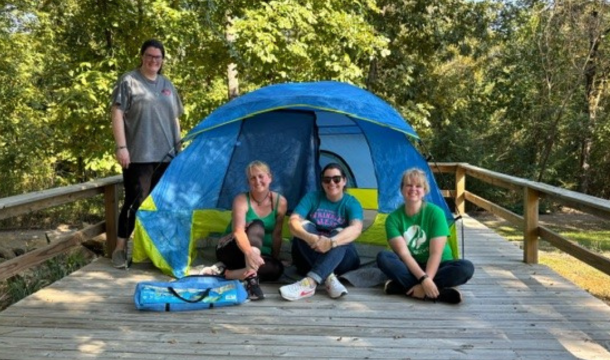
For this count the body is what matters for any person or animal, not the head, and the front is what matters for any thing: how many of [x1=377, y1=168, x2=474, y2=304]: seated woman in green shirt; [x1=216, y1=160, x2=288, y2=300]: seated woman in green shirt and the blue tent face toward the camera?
3

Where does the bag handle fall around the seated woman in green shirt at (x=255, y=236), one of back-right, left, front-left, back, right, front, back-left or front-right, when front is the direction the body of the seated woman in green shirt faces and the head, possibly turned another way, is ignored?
front-right

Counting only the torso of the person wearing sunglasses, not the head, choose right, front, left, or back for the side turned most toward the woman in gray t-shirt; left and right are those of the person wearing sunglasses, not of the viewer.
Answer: right

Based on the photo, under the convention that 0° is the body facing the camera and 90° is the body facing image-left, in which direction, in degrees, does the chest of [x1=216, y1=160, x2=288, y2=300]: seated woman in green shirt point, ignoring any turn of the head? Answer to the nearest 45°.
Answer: approximately 0°

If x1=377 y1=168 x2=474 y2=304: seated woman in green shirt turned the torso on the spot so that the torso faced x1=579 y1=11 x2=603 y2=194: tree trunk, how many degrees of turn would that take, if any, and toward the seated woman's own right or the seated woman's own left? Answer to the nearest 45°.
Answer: approximately 180°

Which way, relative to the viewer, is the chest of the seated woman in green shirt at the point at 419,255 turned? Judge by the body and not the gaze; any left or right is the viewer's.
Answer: facing the viewer

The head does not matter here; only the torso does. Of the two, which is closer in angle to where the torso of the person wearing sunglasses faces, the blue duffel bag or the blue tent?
the blue duffel bag

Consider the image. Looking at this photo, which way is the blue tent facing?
toward the camera
